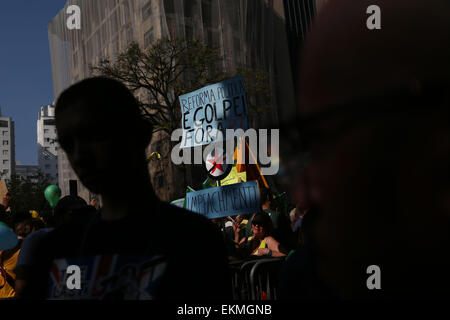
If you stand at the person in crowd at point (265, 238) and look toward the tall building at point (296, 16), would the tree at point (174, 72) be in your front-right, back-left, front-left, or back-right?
front-left

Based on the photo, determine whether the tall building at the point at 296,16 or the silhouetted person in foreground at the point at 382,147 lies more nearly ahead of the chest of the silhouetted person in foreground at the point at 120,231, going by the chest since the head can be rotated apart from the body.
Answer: the silhouetted person in foreground

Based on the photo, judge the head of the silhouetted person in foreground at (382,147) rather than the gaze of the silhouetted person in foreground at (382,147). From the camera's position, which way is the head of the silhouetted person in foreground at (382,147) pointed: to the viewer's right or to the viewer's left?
to the viewer's left

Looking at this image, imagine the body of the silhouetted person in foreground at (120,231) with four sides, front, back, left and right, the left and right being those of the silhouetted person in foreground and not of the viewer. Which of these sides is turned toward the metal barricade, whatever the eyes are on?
back

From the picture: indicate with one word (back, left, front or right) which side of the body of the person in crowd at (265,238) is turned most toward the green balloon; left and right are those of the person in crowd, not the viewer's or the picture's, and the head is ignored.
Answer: right

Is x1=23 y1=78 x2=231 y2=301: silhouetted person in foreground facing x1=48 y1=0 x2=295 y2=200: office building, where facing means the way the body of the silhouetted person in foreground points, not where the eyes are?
no

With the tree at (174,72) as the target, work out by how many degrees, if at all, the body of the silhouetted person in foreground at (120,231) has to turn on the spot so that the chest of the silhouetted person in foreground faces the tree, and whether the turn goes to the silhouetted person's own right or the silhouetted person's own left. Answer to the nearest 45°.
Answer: approximately 135° to the silhouetted person's own right

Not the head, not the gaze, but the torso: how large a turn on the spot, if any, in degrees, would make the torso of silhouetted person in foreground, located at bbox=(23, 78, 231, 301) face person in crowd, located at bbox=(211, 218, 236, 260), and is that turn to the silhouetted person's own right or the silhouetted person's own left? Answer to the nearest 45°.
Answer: approximately 135° to the silhouetted person's own right

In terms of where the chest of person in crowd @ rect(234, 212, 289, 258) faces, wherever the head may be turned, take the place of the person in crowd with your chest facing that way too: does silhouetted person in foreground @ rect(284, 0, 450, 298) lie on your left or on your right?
on your left

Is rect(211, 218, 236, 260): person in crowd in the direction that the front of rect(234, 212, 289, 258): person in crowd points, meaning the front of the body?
no

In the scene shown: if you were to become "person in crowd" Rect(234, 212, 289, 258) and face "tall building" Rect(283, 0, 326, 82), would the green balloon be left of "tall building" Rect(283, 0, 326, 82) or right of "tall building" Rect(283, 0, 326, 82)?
left

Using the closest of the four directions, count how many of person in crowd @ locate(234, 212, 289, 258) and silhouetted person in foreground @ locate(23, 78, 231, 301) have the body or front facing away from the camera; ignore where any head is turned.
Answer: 0

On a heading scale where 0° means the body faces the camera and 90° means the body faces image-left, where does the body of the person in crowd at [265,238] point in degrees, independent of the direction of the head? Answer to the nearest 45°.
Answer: approximately 45°

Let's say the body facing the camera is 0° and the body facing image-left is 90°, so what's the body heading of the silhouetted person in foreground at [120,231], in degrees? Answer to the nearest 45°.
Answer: approximately 45°

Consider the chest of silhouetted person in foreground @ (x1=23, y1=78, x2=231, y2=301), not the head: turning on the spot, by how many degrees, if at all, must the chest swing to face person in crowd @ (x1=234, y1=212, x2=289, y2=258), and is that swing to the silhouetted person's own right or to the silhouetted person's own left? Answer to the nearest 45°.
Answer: approximately 180°

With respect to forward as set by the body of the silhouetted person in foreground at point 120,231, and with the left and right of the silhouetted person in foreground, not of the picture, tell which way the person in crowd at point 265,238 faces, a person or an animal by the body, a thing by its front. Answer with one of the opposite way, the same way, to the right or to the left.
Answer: the same way

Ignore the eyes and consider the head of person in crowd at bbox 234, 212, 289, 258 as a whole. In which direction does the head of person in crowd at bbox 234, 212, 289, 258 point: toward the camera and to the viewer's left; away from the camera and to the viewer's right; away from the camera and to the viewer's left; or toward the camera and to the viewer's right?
toward the camera and to the viewer's left

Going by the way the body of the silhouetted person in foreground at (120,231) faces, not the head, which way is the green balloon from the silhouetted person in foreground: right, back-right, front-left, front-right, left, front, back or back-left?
back-right
